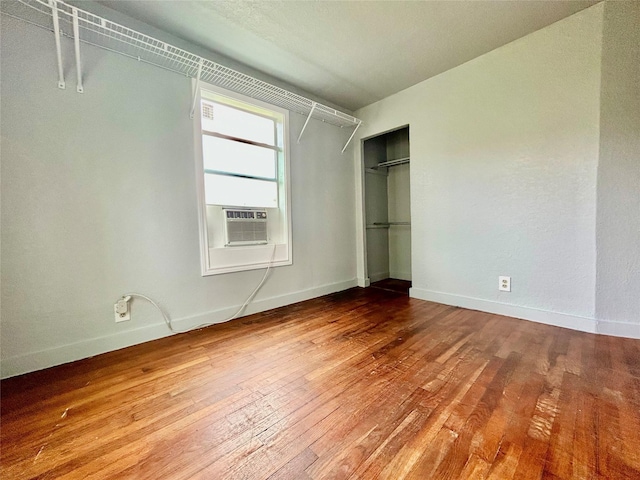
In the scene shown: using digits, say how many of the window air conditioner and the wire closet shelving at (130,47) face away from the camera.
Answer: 0

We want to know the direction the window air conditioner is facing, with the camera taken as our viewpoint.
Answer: facing the viewer and to the right of the viewer
